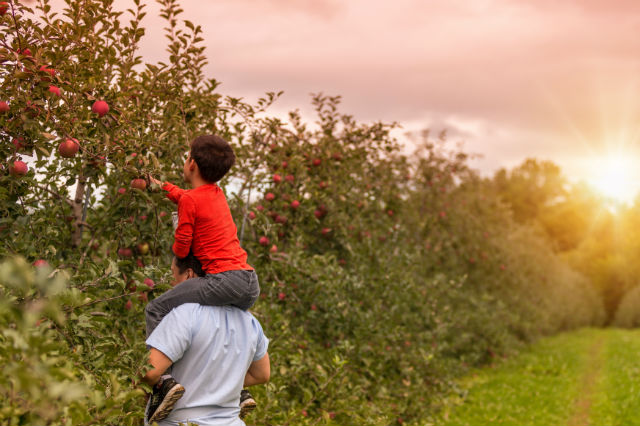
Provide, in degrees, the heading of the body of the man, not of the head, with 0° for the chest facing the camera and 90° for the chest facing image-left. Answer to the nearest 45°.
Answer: approximately 135°

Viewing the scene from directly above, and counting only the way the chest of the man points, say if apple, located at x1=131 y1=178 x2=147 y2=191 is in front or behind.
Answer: in front

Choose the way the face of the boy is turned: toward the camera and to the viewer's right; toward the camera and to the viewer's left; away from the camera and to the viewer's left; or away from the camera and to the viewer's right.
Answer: away from the camera and to the viewer's left

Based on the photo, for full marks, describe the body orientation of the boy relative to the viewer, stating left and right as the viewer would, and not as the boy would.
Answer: facing away from the viewer and to the left of the viewer
